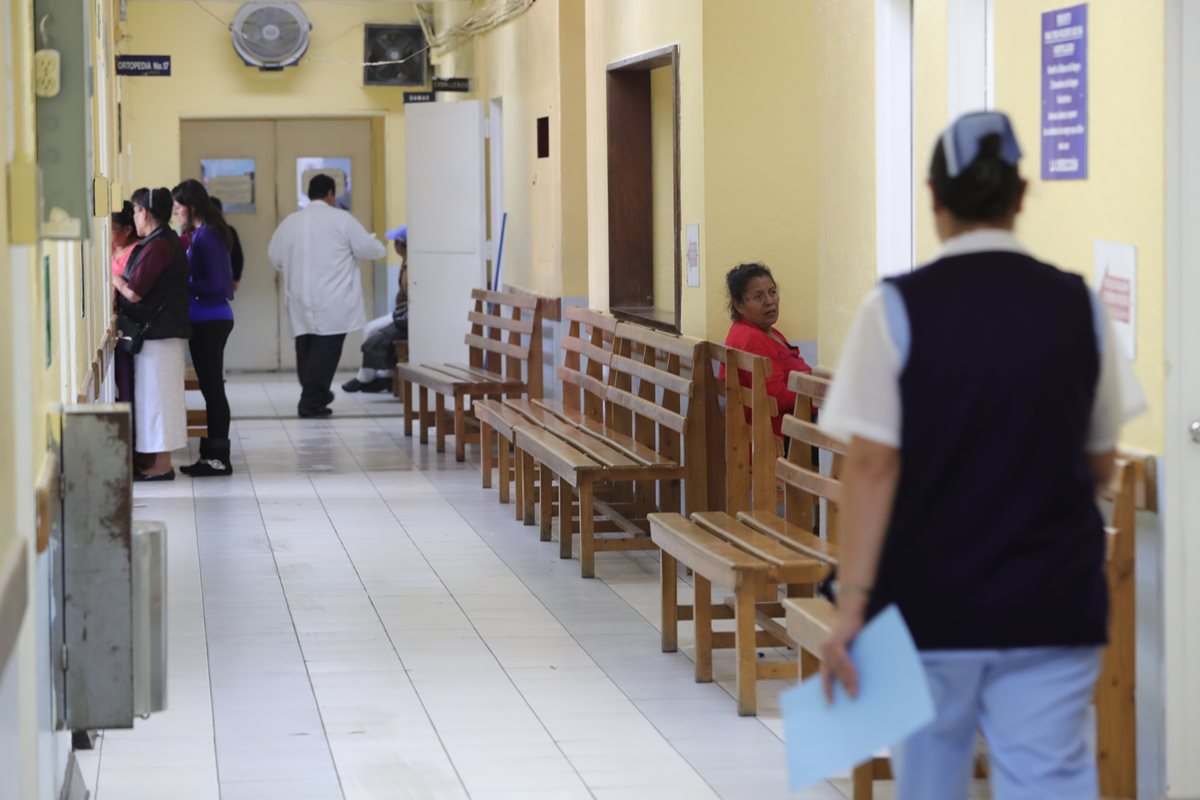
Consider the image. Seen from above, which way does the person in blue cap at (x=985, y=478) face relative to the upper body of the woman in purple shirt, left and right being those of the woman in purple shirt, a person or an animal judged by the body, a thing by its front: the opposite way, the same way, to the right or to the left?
to the right

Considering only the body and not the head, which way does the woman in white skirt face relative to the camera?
to the viewer's left

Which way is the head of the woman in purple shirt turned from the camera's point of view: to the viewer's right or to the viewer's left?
to the viewer's left

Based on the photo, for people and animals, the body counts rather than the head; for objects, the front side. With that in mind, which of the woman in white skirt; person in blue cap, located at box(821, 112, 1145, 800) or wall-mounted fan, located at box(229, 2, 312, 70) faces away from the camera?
the person in blue cap

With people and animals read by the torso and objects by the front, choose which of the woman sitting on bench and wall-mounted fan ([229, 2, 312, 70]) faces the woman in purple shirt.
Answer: the wall-mounted fan

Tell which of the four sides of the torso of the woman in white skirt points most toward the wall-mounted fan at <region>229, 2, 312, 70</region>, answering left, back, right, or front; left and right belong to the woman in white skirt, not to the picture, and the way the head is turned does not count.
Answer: right

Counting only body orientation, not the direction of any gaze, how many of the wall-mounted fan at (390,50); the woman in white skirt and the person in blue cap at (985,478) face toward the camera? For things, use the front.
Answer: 1

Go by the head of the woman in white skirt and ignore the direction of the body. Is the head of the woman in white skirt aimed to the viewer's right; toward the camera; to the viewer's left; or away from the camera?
to the viewer's left

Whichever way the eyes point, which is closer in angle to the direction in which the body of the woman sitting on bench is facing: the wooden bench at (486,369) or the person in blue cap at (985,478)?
the person in blue cap

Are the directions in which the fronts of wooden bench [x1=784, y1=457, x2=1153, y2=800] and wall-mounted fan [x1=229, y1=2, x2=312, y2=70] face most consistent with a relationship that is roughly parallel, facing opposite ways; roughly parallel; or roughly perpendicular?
roughly perpendicular

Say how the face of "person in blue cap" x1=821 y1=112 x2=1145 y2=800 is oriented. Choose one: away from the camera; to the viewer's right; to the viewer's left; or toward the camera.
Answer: away from the camera

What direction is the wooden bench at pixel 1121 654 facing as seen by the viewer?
to the viewer's left

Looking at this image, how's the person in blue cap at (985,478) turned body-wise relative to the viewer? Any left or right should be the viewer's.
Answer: facing away from the viewer

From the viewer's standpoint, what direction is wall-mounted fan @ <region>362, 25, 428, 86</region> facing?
toward the camera

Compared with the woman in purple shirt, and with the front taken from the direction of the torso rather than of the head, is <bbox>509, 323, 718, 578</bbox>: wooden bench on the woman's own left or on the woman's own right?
on the woman's own left

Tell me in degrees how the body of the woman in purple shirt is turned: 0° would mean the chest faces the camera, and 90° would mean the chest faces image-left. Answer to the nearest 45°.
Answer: approximately 90°
